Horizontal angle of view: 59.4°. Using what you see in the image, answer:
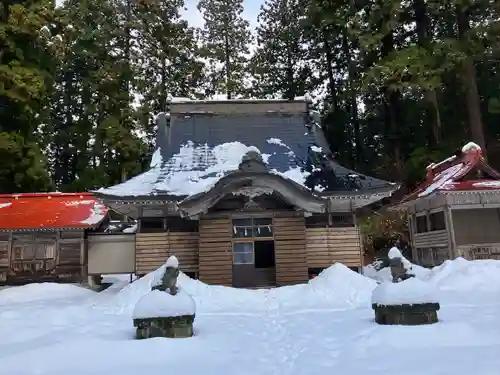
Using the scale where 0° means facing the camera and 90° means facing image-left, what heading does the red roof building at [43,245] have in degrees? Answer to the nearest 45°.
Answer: approximately 0°

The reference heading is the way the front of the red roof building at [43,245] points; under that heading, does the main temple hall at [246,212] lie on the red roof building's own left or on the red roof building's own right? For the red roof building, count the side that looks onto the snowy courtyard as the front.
on the red roof building's own left

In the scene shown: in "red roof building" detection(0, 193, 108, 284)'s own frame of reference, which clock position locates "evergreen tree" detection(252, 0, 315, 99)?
The evergreen tree is roughly at 8 o'clock from the red roof building.
